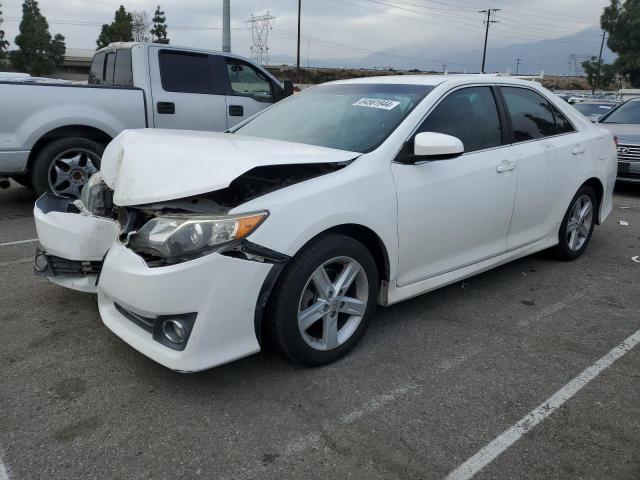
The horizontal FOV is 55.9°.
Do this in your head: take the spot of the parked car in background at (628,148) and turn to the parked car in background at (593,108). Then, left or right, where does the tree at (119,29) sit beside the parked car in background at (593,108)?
left

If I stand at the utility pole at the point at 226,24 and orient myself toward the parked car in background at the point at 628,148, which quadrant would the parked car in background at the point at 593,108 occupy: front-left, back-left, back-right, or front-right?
front-left

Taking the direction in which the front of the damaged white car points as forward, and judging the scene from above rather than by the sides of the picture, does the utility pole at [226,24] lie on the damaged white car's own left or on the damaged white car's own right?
on the damaged white car's own right

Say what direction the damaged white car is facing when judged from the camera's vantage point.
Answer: facing the viewer and to the left of the viewer

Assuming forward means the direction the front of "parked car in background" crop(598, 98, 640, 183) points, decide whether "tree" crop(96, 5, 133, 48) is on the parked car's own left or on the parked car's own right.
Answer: on the parked car's own right

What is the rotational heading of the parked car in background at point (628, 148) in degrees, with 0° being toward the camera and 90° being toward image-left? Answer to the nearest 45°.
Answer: approximately 45°

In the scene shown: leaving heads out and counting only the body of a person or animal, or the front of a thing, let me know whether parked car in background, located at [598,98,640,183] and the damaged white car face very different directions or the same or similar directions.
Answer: same or similar directions

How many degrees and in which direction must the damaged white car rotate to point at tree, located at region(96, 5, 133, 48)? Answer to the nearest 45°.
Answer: approximately 135° to its right

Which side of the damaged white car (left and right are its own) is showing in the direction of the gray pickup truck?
right

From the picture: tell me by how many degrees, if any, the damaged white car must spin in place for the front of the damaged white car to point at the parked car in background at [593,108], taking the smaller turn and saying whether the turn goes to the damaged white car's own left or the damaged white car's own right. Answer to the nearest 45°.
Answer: approximately 180°

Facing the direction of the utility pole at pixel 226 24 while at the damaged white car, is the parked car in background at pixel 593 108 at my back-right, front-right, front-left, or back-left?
front-right

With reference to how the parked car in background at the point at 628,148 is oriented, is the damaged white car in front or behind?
in front

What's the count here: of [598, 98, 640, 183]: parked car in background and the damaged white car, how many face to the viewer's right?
0
